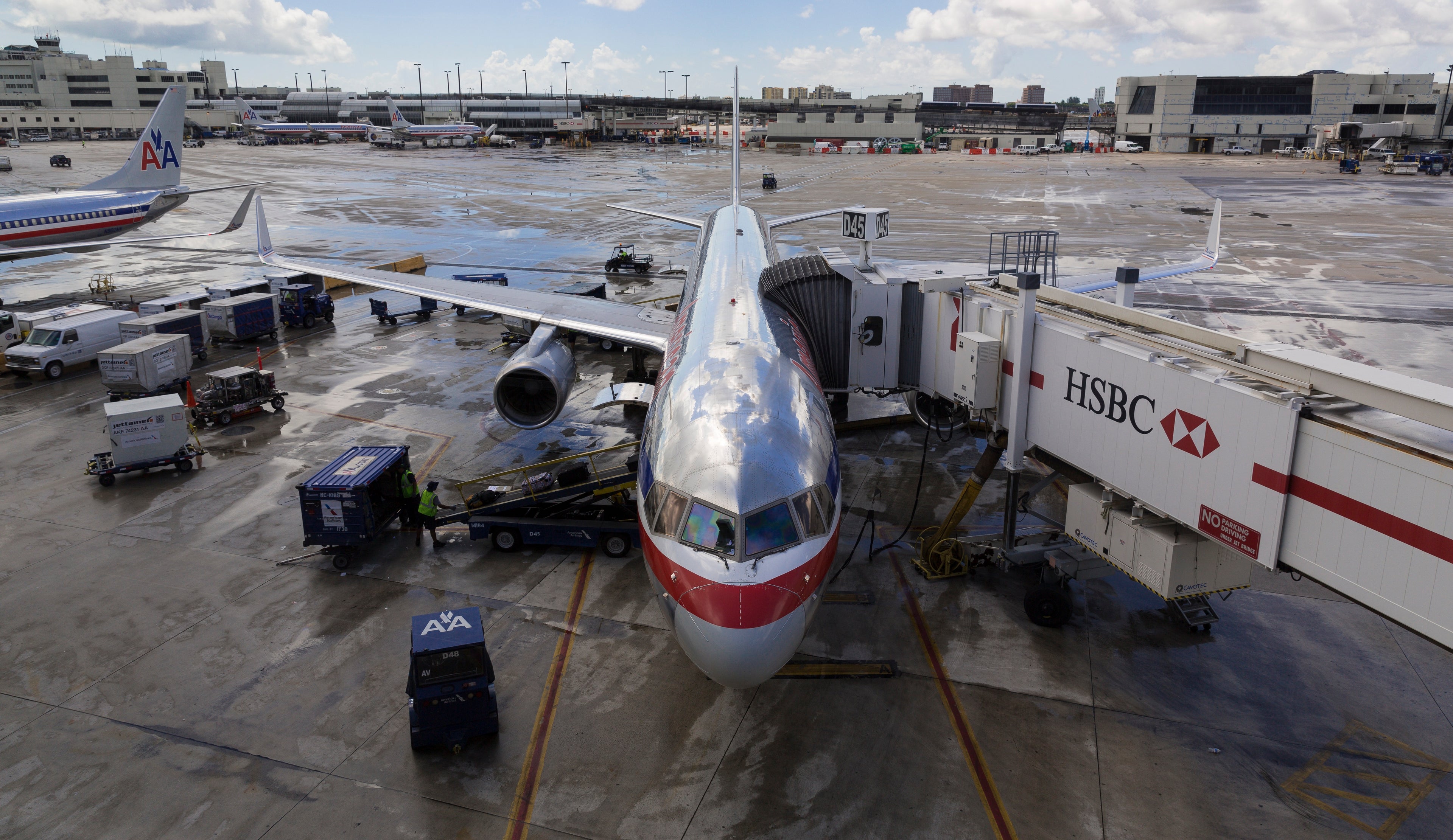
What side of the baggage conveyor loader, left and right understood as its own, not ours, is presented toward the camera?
right

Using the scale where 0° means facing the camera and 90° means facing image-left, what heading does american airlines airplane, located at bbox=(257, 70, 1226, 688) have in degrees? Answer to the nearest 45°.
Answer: approximately 0°

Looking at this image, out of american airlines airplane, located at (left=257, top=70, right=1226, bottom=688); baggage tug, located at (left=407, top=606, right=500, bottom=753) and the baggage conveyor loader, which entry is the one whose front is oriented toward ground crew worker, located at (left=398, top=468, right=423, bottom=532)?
the baggage tug

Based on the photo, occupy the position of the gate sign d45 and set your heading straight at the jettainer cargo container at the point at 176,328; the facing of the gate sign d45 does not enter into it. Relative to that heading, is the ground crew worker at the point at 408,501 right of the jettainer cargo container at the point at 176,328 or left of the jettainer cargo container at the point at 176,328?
left

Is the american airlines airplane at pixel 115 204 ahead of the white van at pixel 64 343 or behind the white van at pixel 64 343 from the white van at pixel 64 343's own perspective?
behind

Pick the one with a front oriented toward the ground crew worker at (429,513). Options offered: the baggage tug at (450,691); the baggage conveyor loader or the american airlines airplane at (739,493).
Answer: the baggage tug

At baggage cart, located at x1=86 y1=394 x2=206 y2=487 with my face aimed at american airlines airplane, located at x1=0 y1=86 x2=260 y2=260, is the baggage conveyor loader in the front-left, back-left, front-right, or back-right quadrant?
back-right

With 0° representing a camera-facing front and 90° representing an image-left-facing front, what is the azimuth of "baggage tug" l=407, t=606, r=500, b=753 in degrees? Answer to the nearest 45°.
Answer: approximately 180°

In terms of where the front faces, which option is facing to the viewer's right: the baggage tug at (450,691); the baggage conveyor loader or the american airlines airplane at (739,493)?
the baggage conveyor loader

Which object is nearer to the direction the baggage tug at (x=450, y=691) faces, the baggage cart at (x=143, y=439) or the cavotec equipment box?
the baggage cart

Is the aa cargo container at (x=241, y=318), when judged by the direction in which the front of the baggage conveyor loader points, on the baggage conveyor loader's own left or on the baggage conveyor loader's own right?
on the baggage conveyor loader's own left

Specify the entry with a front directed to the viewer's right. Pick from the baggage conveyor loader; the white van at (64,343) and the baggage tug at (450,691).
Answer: the baggage conveyor loader

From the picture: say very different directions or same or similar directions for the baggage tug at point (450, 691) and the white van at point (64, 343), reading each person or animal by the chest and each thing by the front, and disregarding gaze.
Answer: very different directions

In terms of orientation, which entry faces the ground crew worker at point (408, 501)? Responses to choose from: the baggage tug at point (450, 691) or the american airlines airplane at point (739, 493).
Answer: the baggage tug
